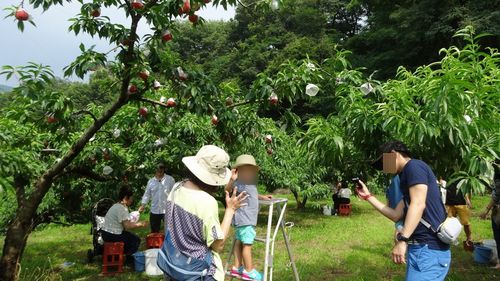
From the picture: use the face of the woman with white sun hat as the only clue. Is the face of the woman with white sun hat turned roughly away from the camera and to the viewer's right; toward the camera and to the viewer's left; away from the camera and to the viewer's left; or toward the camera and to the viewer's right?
away from the camera and to the viewer's right

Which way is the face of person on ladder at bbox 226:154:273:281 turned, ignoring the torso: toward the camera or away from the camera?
toward the camera

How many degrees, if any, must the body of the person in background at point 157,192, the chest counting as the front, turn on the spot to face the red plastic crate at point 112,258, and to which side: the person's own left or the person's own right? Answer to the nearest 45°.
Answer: approximately 45° to the person's own right

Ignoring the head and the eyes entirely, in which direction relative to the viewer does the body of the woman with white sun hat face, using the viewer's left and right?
facing away from the viewer and to the right of the viewer

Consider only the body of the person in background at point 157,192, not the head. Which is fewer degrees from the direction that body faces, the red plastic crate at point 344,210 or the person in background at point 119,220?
the person in background

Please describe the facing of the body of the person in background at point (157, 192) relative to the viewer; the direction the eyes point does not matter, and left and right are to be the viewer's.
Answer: facing the viewer

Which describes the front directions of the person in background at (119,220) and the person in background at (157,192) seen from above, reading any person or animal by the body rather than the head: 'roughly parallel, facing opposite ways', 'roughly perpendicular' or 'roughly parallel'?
roughly perpendicular

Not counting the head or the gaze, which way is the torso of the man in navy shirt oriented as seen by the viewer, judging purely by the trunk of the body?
to the viewer's left
